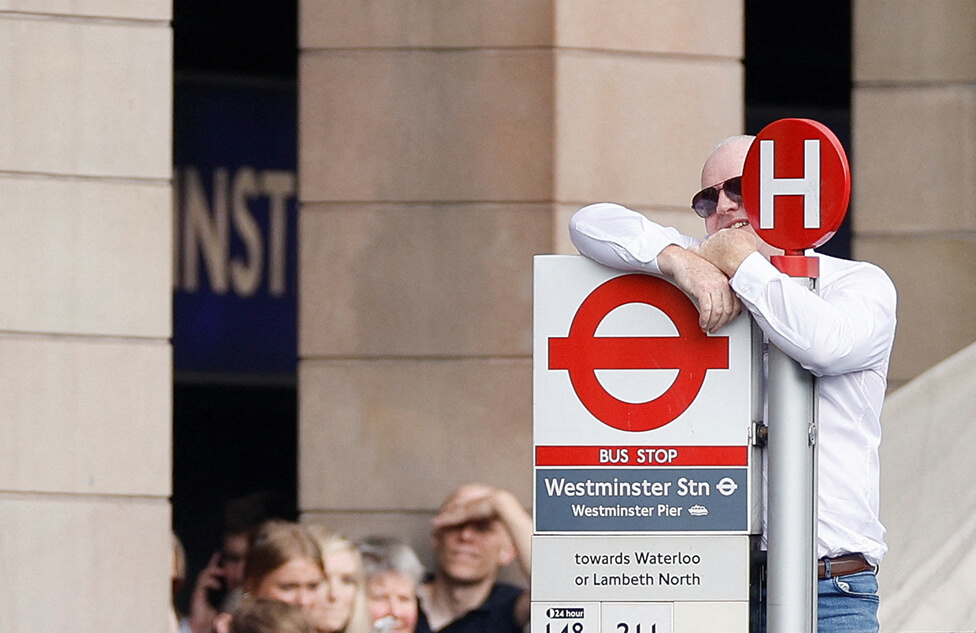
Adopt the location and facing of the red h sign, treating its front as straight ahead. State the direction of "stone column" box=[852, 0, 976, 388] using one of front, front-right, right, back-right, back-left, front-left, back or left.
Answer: back-right

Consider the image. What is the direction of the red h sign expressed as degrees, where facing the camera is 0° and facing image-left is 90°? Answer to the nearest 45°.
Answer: approximately 45°

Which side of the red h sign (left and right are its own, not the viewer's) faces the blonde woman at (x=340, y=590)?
right
